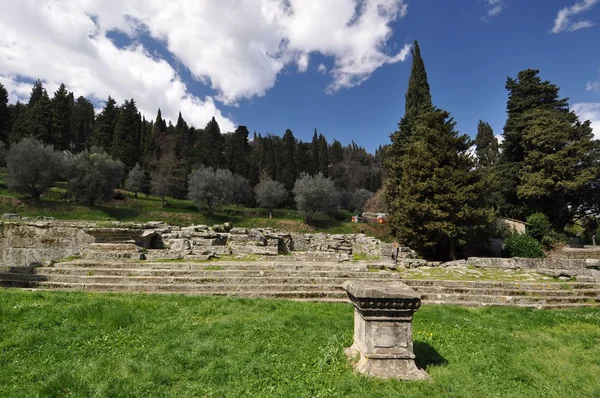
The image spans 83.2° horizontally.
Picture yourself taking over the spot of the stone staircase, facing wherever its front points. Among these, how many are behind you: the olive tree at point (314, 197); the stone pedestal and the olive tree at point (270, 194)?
2

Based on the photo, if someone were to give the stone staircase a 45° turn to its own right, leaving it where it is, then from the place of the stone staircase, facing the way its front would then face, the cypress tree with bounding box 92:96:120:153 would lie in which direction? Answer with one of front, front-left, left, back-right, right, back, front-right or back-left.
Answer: right

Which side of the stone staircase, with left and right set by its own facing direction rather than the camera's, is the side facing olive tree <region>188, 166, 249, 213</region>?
back

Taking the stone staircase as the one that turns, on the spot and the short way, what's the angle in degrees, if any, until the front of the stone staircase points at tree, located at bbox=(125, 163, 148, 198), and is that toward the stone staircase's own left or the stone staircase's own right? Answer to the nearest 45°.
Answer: approximately 135° to the stone staircase's own right

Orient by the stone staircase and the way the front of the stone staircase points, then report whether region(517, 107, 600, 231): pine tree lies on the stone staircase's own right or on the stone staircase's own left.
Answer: on the stone staircase's own left

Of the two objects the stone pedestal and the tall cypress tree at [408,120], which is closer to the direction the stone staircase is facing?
the stone pedestal

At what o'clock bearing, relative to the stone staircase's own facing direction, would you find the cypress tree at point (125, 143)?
The cypress tree is roughly at 5 o'clock from the stone staircase.

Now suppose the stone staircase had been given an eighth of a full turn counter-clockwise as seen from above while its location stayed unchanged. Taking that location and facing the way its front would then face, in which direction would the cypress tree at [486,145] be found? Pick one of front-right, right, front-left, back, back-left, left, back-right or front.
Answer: left

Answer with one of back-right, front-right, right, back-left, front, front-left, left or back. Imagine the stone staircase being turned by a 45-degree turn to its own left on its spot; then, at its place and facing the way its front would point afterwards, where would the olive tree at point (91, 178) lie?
back

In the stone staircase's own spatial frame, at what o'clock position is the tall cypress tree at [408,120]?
The tall cypress tree is roughly at 7 o'clock from the stone staircase.

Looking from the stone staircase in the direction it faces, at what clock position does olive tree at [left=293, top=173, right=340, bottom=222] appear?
The olive tree is roughly at 6 o'clock from the stone staircase.

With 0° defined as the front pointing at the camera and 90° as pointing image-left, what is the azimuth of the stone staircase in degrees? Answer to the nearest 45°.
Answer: approximately 0°

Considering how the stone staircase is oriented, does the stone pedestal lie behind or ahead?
ahead

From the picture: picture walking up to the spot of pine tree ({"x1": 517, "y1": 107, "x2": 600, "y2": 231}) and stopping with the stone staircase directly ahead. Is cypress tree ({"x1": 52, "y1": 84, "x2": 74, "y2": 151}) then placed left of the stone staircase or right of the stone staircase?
right

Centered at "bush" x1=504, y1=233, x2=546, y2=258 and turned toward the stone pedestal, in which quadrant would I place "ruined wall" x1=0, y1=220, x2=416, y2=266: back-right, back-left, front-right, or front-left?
front-right

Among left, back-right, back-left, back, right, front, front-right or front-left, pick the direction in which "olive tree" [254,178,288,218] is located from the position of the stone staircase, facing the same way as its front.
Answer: back

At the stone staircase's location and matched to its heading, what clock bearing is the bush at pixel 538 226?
The bush is roughly at 8 o'clock from the stone staircase.
